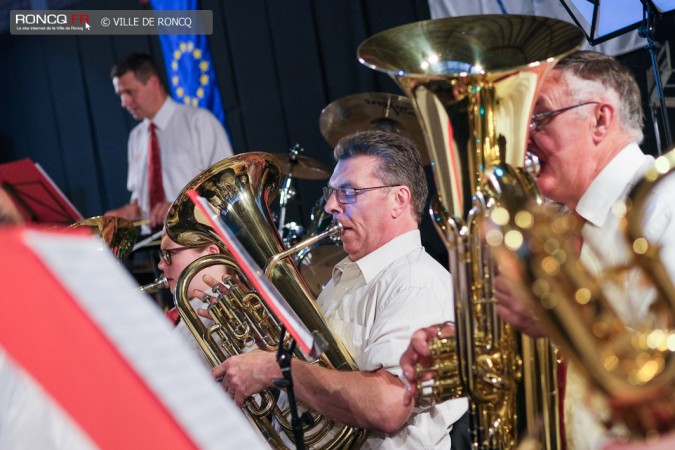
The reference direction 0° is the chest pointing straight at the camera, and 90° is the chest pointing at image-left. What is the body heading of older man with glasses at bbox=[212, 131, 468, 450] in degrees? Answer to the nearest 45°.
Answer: approximately 90°

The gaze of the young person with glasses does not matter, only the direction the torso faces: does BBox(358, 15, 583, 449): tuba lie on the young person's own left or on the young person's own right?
on the young person's own left

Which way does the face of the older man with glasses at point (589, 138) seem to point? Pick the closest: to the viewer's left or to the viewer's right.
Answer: to the viewer's left

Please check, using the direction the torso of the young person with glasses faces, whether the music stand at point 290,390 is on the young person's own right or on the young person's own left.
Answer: on the young person's own left

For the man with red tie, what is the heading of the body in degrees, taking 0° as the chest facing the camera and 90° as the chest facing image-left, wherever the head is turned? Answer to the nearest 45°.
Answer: approximately 45°

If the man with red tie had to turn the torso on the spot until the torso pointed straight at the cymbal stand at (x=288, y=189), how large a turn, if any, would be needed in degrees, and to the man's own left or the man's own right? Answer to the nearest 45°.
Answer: approximately 90° to the man's own left

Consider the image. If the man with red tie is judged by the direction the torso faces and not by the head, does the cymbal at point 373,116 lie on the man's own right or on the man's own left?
on the man's own left

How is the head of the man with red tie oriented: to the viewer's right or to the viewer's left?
to the viewer's left

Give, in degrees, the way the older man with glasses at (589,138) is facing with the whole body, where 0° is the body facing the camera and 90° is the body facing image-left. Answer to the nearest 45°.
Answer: approximately 90°
